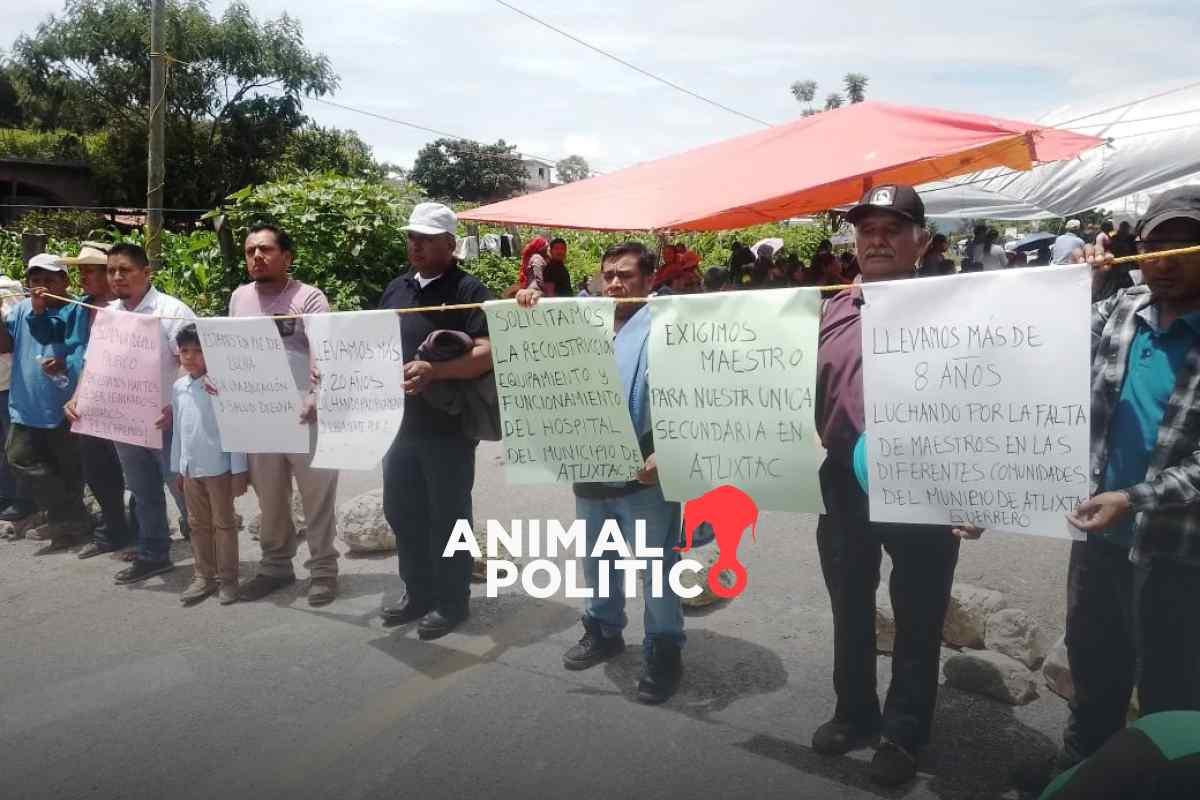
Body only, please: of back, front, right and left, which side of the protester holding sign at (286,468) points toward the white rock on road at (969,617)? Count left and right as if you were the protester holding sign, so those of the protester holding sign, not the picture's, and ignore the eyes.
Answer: left

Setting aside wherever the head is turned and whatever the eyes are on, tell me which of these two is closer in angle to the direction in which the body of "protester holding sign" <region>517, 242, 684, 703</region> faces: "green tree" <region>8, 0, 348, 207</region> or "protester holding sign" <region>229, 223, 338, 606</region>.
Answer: the protester holding sign

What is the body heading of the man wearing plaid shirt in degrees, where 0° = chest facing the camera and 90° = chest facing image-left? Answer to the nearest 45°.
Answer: approximately 45°

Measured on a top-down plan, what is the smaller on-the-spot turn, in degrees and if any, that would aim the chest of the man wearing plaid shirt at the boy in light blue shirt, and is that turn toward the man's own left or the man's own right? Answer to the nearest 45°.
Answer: approximately 45° to the man's own right

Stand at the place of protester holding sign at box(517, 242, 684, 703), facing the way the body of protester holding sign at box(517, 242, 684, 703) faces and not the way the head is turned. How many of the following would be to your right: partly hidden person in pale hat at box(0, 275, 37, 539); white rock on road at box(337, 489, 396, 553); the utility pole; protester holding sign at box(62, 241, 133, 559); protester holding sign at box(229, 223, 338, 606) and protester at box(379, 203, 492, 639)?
6

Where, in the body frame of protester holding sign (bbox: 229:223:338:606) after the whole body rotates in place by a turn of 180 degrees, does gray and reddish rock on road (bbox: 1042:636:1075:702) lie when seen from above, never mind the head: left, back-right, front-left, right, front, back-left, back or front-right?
right

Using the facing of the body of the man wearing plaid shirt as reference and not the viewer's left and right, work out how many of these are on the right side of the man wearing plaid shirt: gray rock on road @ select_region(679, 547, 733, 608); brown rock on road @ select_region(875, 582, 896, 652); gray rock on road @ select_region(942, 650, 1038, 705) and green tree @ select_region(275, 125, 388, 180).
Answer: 4

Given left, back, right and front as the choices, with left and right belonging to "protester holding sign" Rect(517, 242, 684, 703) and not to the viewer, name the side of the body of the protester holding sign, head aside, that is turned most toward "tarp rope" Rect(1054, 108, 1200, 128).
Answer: back

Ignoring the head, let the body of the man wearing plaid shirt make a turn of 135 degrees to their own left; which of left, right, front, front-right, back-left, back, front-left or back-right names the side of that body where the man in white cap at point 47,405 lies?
back

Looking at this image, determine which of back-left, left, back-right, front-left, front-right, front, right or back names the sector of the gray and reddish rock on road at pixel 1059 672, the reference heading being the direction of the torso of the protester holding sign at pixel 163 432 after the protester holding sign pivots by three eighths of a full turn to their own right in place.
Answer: back-right

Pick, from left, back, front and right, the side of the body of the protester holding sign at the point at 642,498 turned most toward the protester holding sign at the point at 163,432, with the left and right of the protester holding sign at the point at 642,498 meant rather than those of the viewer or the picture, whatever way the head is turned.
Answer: right

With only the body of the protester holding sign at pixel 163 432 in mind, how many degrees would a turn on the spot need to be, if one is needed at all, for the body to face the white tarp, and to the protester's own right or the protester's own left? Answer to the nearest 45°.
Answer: approximately 135° to the protester's own left

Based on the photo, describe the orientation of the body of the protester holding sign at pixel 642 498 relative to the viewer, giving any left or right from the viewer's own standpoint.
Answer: facing the viewer and to the left of the viewer

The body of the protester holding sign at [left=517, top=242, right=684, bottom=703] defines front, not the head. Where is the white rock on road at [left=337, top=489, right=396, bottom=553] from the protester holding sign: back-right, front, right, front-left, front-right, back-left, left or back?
right

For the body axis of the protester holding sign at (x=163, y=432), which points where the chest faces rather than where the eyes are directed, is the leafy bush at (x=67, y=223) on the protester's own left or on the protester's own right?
on the protester's own right

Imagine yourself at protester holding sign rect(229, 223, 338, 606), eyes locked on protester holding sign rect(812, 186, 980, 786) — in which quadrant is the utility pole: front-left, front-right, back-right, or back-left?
back-left

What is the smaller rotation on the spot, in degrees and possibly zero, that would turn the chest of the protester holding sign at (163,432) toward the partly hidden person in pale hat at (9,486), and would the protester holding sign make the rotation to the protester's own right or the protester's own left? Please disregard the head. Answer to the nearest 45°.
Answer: approximately 90° to the protester's own right
